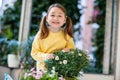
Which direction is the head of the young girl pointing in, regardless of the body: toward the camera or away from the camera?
toward the camera

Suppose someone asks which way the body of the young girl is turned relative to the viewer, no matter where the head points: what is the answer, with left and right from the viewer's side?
facing the viewer
